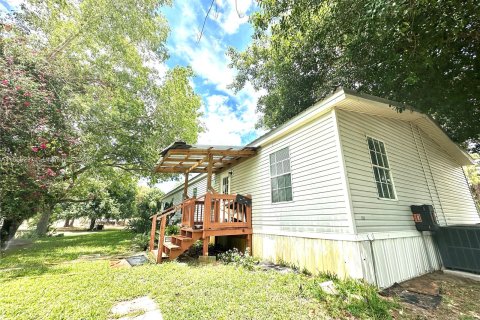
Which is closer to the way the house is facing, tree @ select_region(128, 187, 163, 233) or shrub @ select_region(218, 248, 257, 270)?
the shrub

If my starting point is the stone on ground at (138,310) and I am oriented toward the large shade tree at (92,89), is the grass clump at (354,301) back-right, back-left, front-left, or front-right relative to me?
back-right

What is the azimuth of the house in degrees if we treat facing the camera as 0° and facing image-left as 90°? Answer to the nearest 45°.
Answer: approximately 45°

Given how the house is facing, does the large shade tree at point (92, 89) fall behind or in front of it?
in front

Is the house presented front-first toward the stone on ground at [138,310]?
yes

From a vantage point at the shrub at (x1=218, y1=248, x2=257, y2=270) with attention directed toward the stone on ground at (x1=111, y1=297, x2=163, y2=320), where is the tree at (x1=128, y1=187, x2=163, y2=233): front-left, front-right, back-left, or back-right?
back-right
